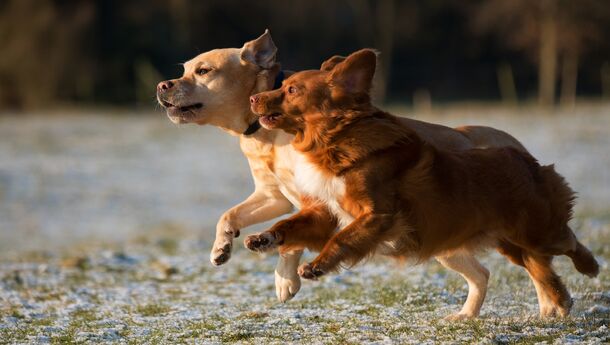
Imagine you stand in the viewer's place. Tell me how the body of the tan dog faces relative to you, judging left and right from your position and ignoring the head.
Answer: facing to the left of the viewer

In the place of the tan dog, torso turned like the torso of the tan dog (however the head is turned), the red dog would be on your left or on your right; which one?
on your left

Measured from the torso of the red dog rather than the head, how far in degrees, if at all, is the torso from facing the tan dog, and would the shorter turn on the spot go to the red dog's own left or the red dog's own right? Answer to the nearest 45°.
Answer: approximately 45° to the red dog's own right

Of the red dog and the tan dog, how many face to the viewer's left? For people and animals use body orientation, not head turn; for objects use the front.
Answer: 2

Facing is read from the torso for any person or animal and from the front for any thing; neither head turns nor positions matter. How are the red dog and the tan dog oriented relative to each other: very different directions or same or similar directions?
same or similar directions

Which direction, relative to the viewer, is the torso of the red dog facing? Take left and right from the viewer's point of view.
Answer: facing to the left of the viewer
